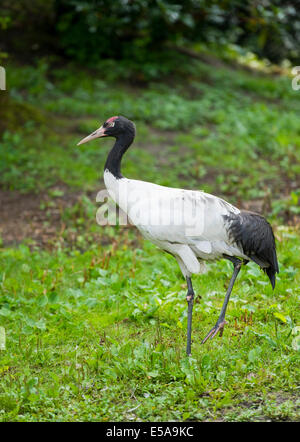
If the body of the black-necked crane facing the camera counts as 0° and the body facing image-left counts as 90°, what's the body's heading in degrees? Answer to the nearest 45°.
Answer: approximately 90°
